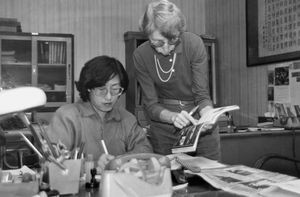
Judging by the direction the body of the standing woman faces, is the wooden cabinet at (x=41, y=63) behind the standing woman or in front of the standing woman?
behind

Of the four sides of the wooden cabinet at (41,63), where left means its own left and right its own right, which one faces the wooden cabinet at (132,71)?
left

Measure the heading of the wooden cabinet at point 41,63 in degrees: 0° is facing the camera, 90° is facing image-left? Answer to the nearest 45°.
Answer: approximately 0°

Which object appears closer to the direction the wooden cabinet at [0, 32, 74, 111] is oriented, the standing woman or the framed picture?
the standing woman

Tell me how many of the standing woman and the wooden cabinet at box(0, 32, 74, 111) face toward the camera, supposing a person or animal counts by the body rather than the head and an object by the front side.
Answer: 2

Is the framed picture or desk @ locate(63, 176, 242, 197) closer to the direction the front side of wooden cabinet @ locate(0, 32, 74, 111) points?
the desk

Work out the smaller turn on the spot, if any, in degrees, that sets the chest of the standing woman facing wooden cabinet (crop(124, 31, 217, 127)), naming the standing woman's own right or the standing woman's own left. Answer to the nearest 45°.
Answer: approximately 180°

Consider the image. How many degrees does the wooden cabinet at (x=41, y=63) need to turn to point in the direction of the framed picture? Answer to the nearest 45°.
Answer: approximately 45° to its left

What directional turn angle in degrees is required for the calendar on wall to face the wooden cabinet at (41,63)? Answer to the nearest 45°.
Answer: approximately 45° to its right

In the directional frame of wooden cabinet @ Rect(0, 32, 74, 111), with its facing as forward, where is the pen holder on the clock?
The pen holder is roughly at 12 o'clock from the wooden cabinet.
